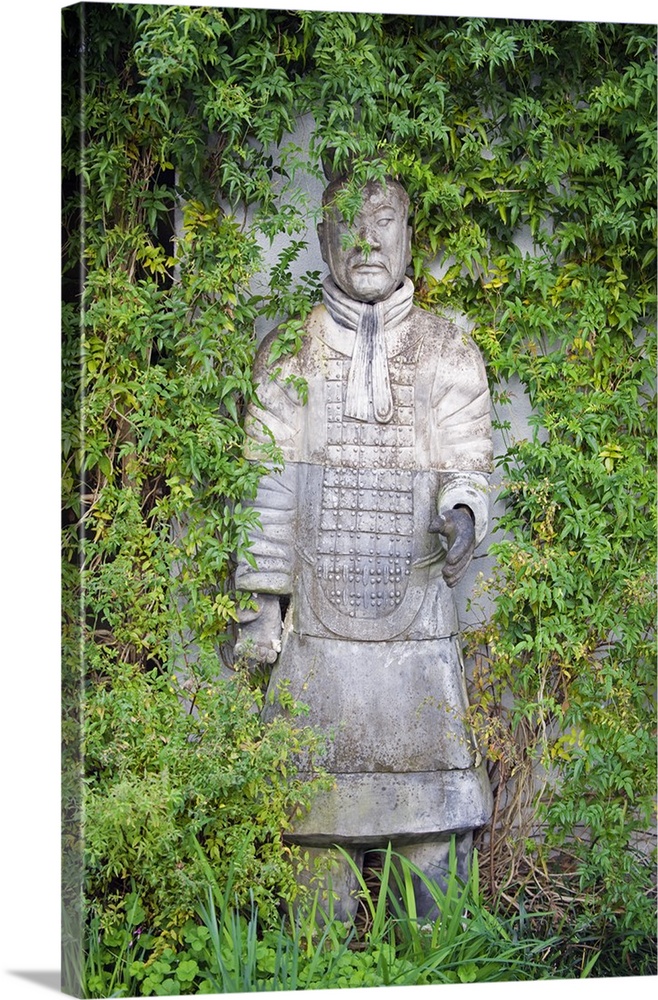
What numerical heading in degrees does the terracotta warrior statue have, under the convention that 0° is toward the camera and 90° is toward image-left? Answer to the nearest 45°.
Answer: approximately 0°
